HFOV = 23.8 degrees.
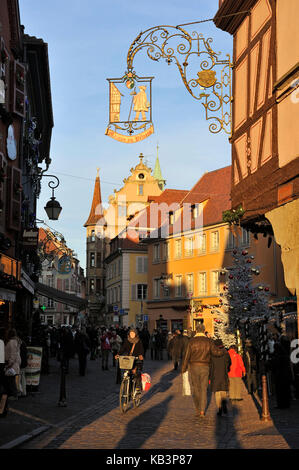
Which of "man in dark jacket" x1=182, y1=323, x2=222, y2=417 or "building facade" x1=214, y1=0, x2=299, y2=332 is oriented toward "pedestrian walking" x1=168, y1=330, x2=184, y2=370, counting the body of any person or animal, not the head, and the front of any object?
the man in dark jacket

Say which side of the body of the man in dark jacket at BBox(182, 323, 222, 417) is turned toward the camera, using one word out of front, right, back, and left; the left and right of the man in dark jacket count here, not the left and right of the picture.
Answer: back

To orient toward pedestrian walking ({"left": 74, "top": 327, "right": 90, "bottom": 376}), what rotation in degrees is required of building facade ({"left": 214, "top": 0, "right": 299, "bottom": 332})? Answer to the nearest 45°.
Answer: approximately 90° to its right

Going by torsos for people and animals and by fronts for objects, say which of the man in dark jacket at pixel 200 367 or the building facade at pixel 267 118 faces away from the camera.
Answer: the man in dark jacket
